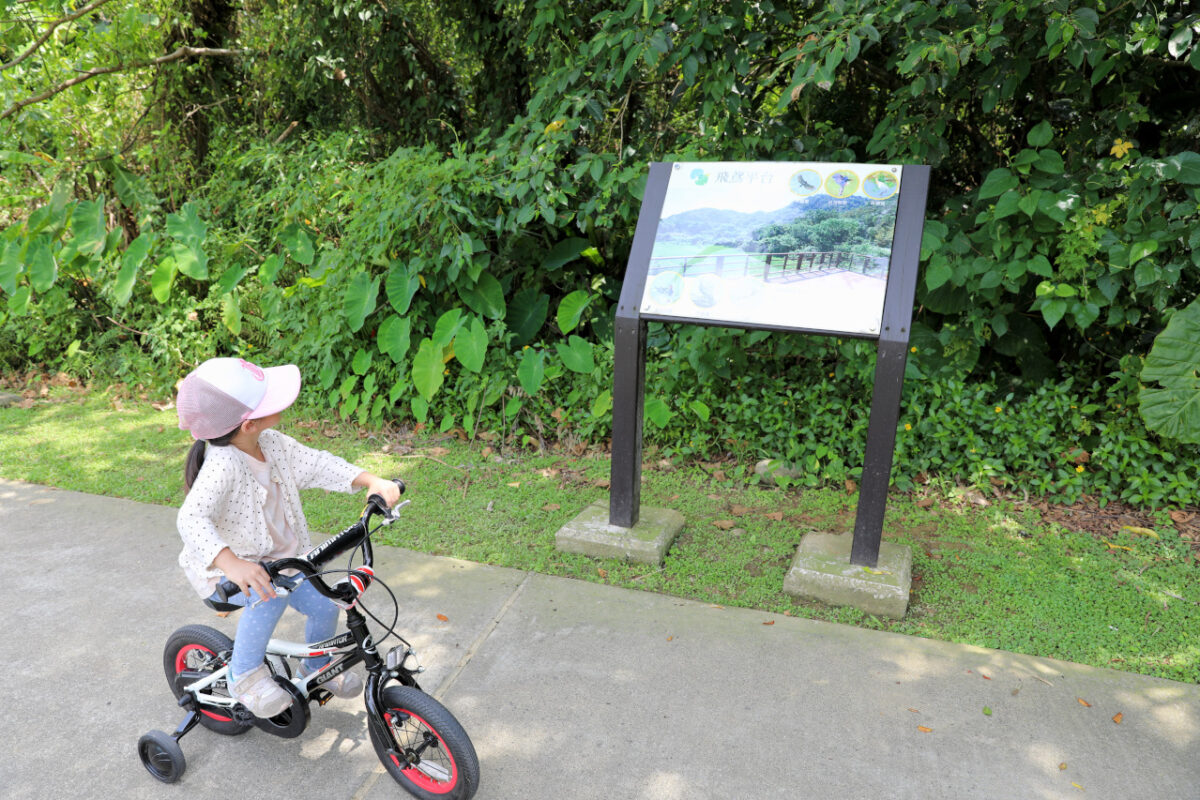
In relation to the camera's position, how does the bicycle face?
facing the viewer and to the right of the viewer

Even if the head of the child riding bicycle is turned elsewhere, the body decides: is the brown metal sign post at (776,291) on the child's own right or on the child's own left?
on the child's own left

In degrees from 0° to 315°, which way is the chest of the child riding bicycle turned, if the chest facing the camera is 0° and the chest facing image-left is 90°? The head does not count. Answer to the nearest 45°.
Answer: approximately 315°

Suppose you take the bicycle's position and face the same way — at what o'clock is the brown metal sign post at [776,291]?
The brown metal sign post is roughly at 10 o'clock from the bicycle.
